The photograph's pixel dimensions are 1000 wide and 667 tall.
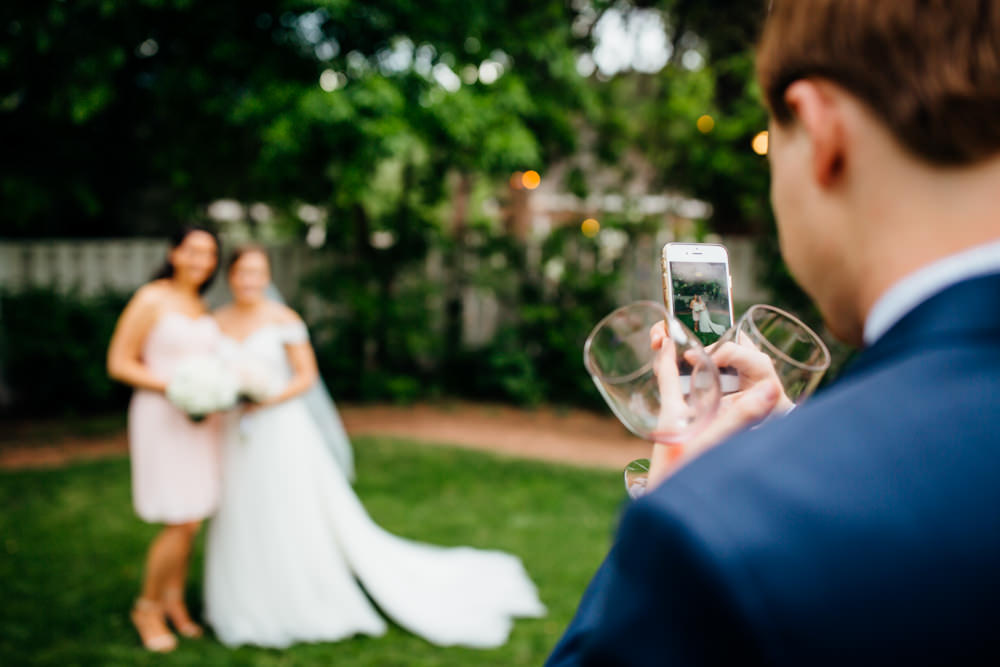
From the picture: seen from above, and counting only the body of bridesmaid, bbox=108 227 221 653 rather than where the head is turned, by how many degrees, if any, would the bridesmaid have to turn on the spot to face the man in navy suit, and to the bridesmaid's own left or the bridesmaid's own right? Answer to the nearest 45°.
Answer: approximately 45° to the bridesmaid's own right

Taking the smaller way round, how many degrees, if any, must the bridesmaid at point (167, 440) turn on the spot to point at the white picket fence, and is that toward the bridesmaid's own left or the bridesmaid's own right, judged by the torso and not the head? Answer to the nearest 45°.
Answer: approximately 135° to the bridesmaid's own left

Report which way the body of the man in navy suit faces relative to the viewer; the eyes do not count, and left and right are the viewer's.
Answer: facing away from the viewer and to the left of the viewer

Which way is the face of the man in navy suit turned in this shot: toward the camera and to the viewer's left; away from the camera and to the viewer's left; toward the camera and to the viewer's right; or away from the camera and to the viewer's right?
away from the camera and to the viewer's left
